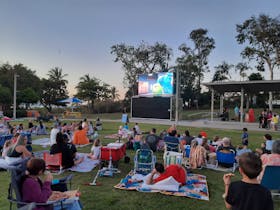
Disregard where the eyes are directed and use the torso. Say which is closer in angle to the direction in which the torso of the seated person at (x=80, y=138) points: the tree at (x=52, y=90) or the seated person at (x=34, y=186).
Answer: the tree

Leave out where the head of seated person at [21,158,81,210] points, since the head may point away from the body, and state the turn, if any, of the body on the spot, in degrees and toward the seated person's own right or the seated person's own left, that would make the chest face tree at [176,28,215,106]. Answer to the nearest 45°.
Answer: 0° — they already face it

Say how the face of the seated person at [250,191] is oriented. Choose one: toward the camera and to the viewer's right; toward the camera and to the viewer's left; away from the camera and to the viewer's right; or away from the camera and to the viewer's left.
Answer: away from the camera and to the viewer's left

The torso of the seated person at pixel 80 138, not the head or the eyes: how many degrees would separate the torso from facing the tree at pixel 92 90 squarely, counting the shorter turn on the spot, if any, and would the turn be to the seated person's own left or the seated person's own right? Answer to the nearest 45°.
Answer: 0° — they already face it

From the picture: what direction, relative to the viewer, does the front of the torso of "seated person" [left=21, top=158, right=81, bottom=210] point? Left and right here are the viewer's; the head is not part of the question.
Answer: facing away from the viewer and to the right of the viewer

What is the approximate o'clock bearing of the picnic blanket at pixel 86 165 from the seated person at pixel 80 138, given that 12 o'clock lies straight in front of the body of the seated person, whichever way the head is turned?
The picnic blanket is roughly at 6 o'clock from the seated person.

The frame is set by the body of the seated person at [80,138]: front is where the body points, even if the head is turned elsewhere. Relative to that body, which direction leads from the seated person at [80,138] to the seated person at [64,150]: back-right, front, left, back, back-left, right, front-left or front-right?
back

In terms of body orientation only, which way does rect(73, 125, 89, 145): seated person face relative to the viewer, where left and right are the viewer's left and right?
facing away from the viewer

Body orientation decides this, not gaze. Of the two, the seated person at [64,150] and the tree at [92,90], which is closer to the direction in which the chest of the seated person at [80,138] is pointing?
the tree

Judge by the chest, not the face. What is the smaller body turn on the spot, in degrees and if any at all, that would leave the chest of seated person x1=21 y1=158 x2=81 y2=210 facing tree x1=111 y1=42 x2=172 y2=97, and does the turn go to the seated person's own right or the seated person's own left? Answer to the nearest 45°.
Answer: approximately 45° to the seated person's own left

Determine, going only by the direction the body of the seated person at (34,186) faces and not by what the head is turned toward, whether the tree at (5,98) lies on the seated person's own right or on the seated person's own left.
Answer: on the seated person's own left
